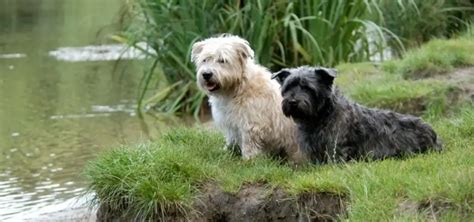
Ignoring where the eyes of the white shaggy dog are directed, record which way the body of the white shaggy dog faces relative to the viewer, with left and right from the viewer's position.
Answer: facing the viewer and to the left of the viewer

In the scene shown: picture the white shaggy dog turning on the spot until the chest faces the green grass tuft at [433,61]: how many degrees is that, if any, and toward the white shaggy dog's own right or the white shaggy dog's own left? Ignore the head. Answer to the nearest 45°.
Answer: approximately 180°

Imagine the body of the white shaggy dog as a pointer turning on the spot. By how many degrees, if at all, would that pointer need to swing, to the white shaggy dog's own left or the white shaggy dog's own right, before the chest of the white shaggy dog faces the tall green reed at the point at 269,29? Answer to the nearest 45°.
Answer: approximately 135° to the white shaggy dog's own right
